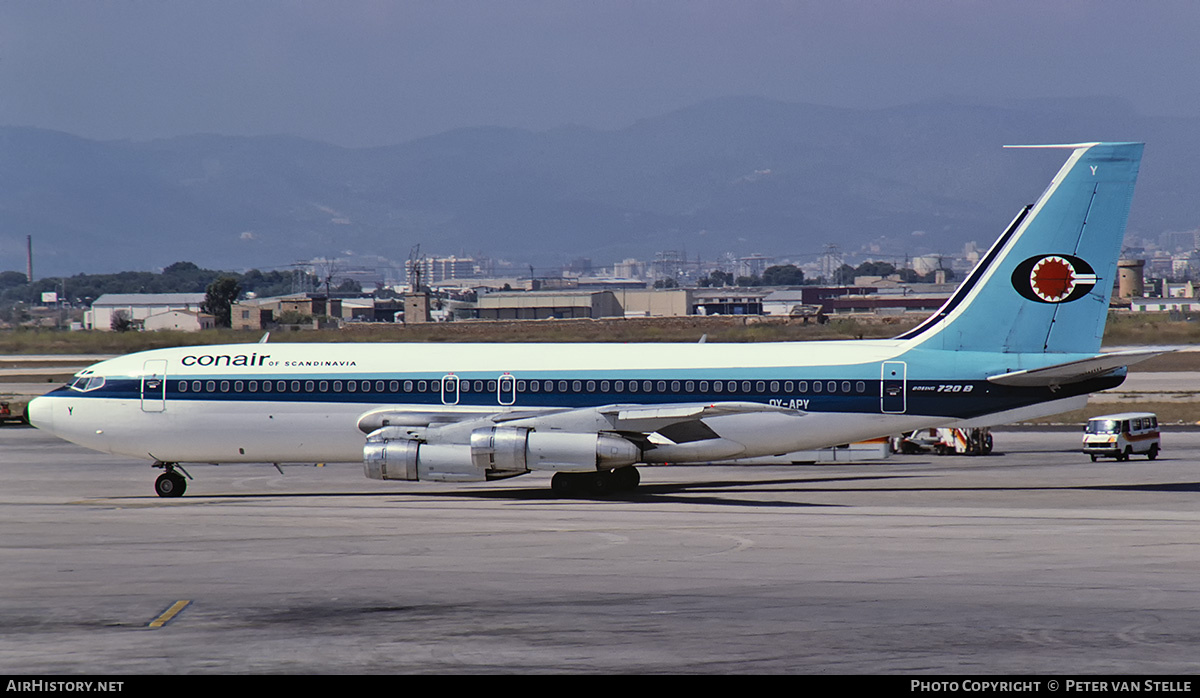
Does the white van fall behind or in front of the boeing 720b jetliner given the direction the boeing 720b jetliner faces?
behind

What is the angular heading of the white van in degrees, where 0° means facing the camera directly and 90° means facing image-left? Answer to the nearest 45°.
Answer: approximately 45°

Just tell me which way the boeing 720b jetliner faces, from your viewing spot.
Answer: facing to the left of the viewer

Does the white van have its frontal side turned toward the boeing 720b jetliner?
yes
